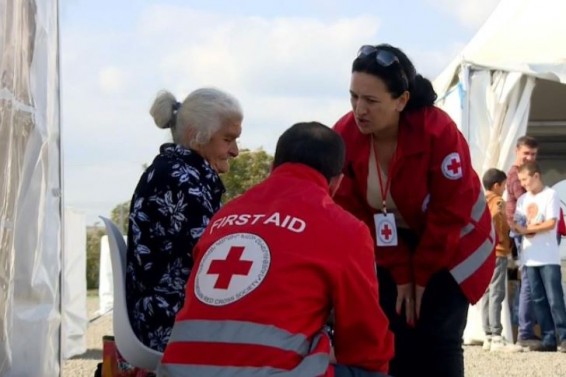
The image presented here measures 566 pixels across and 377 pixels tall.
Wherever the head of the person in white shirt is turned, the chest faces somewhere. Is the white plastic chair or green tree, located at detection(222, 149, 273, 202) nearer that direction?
the white plastic chair

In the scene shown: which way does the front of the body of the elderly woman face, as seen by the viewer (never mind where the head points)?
to the viewer's right

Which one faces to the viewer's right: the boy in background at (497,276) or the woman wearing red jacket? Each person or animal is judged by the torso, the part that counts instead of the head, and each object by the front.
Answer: the boy in background

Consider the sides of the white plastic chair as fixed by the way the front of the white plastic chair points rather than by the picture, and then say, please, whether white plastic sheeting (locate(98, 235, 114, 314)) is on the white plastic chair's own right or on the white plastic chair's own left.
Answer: on the white plastic chair's own left

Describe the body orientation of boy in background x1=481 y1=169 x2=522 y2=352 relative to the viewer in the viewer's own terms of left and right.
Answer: facing to the right of the viewer

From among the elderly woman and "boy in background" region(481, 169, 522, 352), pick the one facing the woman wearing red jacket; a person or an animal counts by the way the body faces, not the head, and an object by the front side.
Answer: the elderly woman

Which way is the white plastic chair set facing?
to the viewer's right

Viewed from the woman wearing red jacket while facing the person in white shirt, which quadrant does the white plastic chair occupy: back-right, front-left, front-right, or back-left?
back-left

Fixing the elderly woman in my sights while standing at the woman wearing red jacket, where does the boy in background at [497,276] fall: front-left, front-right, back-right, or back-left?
back-right

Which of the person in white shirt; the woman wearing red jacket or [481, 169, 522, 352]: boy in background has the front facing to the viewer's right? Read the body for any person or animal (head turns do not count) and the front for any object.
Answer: the boy in background

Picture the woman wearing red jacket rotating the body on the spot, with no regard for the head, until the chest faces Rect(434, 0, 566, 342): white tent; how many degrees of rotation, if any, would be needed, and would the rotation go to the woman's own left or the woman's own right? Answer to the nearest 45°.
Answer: approximately 135° to the woman's own right
